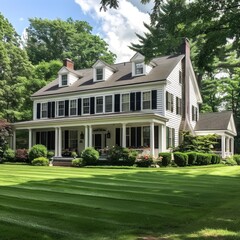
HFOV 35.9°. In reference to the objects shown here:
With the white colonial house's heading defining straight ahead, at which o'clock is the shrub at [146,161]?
The shrub is roughly at 10 o'clock from the white colonial house.

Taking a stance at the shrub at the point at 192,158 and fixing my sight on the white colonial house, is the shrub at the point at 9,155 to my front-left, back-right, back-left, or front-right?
front-left

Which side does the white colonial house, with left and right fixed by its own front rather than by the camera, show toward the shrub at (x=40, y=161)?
front

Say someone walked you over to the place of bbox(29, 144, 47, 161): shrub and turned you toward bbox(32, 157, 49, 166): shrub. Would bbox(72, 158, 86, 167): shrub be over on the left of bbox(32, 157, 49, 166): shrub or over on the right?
left

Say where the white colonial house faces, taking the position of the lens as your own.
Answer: facing the viewer and to the left of the viewer

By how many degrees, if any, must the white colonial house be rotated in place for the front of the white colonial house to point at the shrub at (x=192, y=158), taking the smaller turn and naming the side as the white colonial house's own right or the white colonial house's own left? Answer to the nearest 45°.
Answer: approximately 90° to the white colonial house's own left

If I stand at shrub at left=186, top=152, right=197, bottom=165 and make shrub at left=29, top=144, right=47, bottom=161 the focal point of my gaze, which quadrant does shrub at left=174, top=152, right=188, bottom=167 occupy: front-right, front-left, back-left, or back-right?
front-left

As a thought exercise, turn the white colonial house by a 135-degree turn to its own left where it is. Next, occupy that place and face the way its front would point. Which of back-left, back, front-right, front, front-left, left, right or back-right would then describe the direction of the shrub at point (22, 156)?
back

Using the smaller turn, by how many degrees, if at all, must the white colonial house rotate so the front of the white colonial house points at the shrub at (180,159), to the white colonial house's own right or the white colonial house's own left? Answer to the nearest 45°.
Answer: approximately 90° to the white colonial house's own left

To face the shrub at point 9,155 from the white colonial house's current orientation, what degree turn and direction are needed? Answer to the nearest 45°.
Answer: approximately 45° to its right
